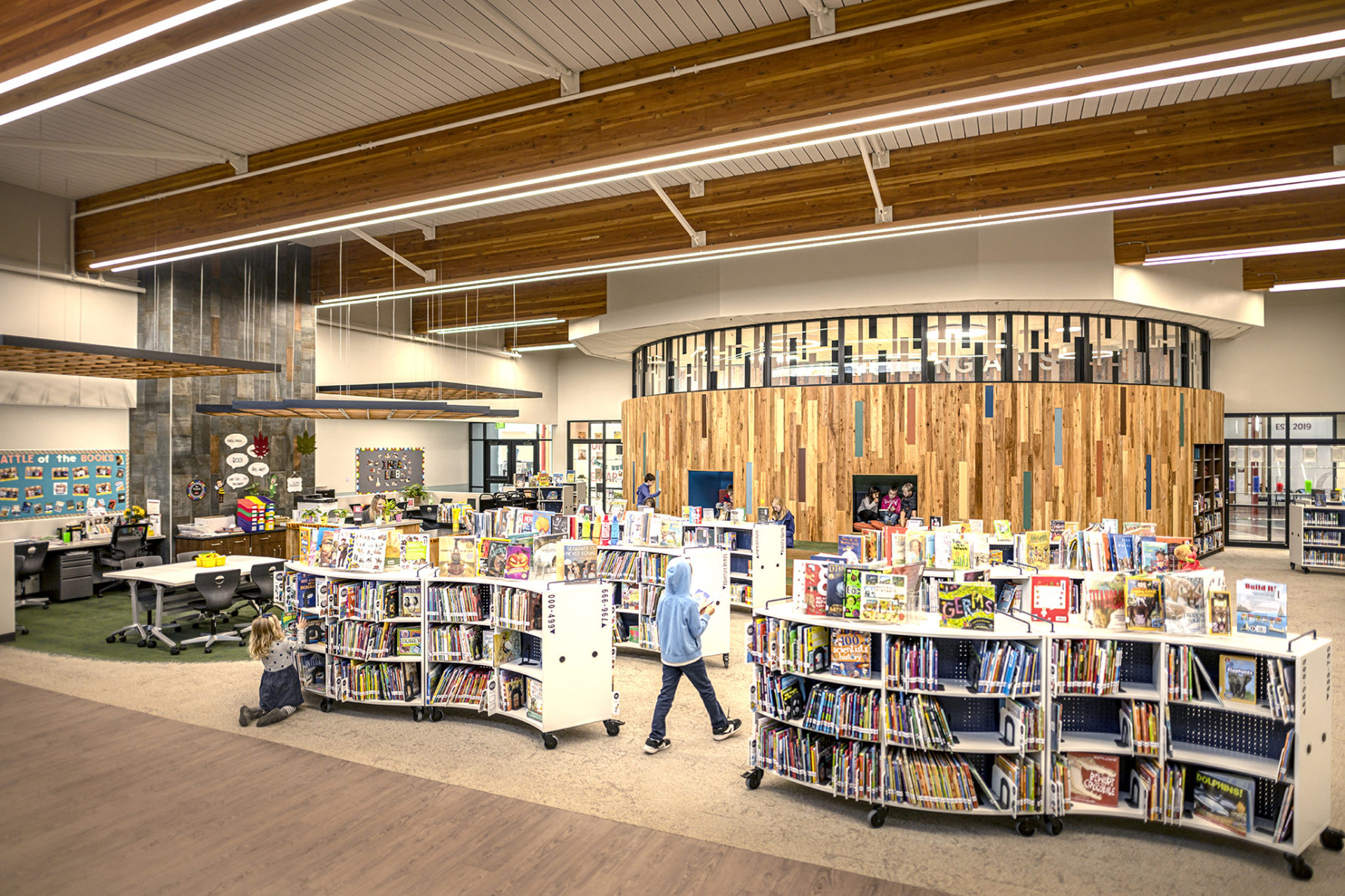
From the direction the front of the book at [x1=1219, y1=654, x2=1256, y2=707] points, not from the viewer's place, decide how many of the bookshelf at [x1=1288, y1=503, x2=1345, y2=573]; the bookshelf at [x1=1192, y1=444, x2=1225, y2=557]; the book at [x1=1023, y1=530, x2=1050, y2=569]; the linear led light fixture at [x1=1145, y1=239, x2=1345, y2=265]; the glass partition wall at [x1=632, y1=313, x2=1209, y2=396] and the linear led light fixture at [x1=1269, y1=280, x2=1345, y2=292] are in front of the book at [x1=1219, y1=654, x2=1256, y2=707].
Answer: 0

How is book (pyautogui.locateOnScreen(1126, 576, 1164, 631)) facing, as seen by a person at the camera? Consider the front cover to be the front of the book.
facing the viewer

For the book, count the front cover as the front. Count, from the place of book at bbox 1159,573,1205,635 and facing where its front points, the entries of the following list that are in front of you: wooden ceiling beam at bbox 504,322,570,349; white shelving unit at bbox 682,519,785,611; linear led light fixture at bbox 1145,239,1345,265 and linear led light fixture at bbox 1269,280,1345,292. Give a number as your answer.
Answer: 0

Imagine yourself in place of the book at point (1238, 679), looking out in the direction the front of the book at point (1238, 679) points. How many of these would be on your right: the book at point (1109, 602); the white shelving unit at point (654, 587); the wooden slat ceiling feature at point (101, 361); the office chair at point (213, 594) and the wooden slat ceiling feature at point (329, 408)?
5

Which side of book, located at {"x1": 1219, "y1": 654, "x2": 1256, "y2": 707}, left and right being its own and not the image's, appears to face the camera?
front

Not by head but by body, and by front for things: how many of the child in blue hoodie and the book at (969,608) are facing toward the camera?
1

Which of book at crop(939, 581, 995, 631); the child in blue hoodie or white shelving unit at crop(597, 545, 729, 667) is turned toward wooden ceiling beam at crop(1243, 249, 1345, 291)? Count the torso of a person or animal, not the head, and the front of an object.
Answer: the child in blue hoodie

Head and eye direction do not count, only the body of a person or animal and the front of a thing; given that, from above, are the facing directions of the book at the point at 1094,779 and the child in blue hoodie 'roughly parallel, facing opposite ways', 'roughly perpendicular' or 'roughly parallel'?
roughly parallel, facing opposite ways

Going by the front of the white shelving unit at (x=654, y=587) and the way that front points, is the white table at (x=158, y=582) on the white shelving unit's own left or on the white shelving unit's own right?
on the white shelving unit's own right

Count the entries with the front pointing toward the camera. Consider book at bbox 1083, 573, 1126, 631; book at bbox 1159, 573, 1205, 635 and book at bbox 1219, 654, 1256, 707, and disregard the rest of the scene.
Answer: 3

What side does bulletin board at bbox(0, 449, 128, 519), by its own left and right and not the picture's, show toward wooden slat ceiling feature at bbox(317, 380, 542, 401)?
left

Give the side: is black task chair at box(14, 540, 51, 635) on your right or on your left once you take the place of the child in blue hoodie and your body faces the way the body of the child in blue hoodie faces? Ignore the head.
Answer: on your left

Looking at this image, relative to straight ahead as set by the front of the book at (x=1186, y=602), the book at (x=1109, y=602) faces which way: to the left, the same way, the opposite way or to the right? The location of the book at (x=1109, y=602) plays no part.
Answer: the same way

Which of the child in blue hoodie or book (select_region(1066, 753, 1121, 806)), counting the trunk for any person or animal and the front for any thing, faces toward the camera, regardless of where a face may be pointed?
the book

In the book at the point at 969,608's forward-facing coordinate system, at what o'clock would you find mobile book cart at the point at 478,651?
The mobile book cart is roughly at 3 o'clock from the book.

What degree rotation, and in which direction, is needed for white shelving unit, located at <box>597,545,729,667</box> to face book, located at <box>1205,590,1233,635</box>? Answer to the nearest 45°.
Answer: approximately 90° to its left

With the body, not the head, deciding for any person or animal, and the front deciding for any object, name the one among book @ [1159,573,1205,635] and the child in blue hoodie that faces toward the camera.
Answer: the book

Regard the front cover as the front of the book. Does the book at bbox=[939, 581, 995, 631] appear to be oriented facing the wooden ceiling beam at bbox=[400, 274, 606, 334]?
no
